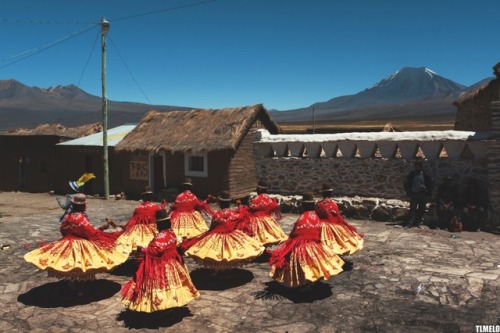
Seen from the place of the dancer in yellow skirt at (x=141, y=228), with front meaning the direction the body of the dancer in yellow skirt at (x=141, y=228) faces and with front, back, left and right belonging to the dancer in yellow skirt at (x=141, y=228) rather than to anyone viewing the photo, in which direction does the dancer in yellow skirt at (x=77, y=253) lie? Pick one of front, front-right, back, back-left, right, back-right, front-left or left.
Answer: back-left

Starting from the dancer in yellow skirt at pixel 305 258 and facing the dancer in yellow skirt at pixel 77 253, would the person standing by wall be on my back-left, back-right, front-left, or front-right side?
back-right

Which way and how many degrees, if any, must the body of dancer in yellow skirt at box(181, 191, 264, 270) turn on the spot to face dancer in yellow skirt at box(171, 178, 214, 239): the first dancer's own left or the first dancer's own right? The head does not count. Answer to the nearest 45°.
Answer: approximately 45° to the first dancer's own left

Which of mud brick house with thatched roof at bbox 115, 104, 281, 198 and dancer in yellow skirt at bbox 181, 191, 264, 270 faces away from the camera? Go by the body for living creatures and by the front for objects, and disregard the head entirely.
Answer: the dancer in yellow skirt

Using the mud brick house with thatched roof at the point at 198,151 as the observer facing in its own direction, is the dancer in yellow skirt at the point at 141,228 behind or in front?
in front

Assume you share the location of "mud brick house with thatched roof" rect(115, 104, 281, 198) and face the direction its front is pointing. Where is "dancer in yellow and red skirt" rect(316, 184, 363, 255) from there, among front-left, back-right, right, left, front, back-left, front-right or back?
front-left

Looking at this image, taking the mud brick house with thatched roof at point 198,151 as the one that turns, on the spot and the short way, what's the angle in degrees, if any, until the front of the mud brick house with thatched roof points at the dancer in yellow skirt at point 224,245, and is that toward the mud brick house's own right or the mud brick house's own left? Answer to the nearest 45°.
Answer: approximately 45° to the mud brick house's own left

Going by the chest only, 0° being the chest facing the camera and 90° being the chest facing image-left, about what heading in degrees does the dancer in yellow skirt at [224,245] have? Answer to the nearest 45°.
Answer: approximately 180°

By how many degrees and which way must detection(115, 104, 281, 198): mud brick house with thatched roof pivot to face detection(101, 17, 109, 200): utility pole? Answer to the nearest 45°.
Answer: approximately 45° to its right

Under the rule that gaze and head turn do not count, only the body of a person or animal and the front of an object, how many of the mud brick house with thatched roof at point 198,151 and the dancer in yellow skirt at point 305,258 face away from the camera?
1
